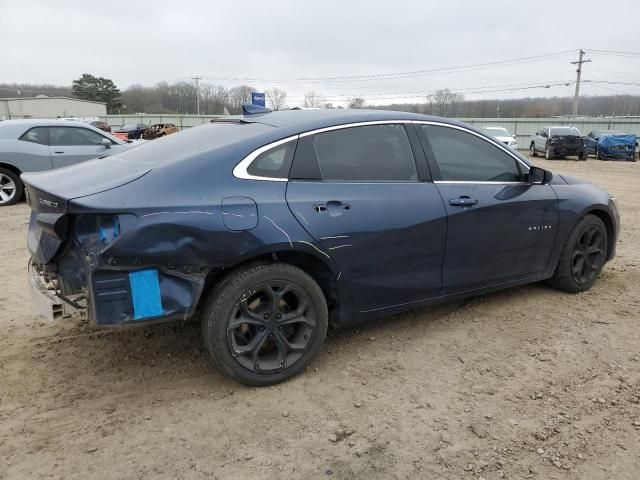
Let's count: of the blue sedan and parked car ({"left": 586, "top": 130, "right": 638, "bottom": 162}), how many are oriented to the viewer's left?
0

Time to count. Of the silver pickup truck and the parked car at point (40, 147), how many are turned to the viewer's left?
0

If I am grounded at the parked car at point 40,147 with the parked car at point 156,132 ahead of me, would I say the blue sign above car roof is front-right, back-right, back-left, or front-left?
front-right

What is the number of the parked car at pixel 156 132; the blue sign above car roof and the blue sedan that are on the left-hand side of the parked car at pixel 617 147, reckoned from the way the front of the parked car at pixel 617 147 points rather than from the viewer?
0

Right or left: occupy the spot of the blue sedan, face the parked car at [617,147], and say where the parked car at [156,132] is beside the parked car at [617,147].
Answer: left

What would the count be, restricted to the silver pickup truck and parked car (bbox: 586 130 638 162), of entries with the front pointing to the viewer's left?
0

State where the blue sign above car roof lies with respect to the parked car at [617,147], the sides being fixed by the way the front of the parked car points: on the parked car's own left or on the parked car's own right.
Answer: on the parked car's own right

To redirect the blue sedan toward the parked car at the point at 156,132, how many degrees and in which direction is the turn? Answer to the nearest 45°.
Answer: approximately 45° to its left

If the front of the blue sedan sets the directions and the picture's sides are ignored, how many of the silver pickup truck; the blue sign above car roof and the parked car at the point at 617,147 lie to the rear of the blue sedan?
0

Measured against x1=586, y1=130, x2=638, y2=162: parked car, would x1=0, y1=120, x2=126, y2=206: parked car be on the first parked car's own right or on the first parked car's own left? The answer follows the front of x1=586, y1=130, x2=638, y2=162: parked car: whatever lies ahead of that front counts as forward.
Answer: on the first parked car's own right

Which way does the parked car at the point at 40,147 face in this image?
to the viewer's right

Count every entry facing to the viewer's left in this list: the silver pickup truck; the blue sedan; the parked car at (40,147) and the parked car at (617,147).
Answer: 0

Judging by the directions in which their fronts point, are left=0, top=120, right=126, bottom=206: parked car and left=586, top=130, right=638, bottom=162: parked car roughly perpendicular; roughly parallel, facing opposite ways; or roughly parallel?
roughly perpendicular

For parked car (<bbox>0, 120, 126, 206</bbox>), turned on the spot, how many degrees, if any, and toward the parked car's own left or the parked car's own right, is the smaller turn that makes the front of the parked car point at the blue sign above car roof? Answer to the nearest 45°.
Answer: approximately 45° to the parked car's own left

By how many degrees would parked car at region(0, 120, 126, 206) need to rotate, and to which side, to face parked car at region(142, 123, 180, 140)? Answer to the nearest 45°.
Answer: approximately 90° to its left

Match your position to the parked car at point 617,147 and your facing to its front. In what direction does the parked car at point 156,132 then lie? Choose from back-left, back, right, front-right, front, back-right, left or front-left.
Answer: back-right

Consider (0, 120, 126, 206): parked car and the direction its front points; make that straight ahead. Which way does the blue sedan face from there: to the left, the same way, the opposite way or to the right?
the same way

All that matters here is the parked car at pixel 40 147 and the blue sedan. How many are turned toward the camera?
0

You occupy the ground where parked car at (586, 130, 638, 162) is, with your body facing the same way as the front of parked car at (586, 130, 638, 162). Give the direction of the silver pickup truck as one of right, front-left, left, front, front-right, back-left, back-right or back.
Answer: right

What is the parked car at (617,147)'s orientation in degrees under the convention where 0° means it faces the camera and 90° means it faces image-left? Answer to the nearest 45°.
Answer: approximately 315°

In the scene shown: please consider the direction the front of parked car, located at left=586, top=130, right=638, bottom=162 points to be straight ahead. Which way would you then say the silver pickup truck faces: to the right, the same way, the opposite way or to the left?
the same way

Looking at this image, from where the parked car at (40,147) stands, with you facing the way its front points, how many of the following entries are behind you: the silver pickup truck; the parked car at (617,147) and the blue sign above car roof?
0
